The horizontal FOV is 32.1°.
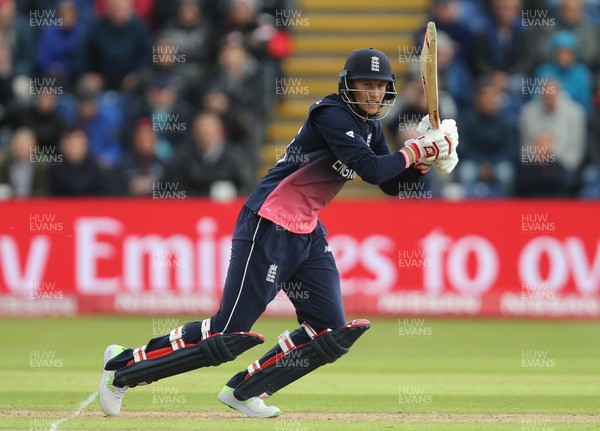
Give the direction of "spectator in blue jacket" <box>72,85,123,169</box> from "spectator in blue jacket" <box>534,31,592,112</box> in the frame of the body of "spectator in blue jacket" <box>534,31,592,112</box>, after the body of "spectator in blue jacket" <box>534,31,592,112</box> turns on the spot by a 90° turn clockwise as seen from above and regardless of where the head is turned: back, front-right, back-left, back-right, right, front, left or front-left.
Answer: front

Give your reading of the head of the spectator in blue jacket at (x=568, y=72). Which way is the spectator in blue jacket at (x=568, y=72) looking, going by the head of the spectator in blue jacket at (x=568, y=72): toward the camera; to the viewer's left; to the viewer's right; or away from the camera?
toward the camera

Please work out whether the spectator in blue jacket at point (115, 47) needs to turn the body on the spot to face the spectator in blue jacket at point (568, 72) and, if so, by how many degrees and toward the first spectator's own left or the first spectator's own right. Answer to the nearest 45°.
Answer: approximately 90° to the first spectator's own left

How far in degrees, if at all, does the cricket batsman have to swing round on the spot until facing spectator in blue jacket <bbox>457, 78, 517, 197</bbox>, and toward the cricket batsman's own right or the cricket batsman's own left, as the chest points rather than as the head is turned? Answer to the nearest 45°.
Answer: approximately 135° to the cricket batsman's own left

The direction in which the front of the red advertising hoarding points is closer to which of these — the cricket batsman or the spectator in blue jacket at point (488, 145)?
the cricket batsman

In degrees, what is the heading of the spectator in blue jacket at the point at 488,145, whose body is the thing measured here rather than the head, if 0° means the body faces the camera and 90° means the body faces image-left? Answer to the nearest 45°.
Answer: approximately 0°

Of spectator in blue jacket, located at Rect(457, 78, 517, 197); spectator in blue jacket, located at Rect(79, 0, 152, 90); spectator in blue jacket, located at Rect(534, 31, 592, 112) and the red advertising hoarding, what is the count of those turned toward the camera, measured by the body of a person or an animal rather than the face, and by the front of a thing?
4

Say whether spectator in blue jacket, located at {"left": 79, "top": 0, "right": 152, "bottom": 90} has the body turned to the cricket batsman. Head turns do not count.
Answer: yes

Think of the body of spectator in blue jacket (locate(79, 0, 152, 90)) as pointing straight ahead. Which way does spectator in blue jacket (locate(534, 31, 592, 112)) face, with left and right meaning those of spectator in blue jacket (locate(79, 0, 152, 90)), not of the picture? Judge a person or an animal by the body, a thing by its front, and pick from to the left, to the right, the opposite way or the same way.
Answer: the same way

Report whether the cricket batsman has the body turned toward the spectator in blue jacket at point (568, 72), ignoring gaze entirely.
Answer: no

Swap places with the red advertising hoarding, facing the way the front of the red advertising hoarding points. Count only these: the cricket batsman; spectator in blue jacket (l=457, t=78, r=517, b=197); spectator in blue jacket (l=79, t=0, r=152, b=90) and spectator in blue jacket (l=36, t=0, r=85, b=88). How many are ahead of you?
1

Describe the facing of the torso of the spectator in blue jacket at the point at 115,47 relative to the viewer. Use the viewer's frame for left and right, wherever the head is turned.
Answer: facing the viewer

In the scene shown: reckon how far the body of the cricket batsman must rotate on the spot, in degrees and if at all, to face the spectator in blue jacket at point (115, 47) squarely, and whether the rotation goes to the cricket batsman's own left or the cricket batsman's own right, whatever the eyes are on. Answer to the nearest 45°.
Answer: approximately 135° to the cricket batsman's own left

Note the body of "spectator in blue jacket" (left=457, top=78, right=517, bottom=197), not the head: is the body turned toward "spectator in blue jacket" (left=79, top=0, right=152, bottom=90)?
no

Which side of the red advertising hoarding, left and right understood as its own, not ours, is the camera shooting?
front

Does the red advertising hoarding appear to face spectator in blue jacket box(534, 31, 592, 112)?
no

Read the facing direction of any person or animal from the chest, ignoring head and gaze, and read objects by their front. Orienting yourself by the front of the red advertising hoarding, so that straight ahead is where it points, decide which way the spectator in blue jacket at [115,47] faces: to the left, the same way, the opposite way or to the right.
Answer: the same way

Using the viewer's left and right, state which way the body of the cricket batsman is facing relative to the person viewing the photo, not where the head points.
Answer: facing the viewer and to the right of the viewer

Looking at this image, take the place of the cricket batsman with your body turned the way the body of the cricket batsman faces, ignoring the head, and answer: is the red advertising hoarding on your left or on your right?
on your left

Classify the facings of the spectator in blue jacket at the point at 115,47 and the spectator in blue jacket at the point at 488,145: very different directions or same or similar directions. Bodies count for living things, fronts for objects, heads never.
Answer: same or similar directions

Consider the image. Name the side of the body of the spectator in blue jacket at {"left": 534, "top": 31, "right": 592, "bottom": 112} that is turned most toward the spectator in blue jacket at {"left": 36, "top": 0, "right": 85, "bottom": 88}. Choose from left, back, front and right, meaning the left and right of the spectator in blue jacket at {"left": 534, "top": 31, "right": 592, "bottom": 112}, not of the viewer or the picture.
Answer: right
